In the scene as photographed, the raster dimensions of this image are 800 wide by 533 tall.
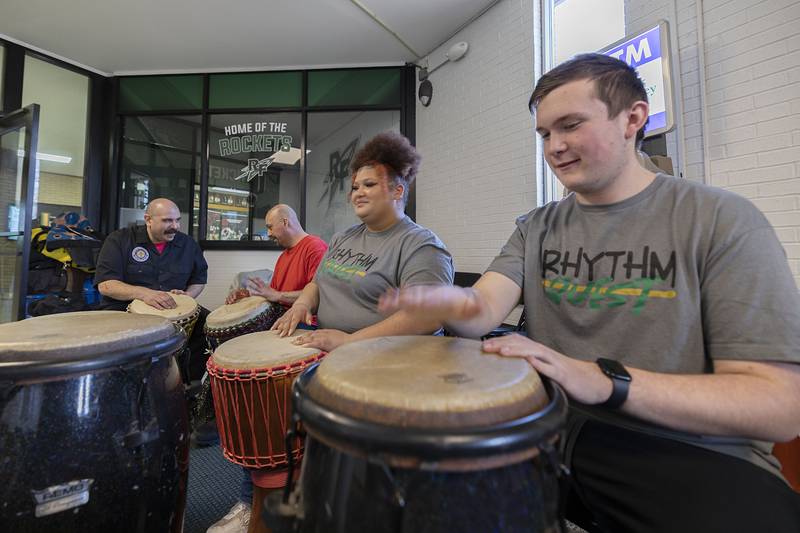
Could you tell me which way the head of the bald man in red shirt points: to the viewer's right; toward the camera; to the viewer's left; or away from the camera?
to the viewer's left

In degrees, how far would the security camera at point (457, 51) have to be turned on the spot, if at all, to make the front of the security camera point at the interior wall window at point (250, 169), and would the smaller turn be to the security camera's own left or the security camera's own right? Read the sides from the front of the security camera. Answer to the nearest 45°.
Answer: approximately 45° to the security camera's own right

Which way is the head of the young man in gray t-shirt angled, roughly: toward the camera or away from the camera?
toward the camera

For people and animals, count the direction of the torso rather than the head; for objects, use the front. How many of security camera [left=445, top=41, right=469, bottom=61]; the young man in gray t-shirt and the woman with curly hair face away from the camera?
0

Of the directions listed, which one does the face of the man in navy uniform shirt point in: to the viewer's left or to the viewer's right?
to the viewer's right

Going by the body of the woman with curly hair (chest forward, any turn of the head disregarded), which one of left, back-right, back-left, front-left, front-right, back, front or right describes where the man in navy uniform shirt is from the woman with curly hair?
right

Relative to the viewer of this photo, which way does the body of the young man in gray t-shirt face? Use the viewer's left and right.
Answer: facing the viewer and to the left of the viewer

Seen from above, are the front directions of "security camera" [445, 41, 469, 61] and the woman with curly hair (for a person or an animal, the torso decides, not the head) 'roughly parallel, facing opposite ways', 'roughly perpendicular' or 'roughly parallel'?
roughly parallel

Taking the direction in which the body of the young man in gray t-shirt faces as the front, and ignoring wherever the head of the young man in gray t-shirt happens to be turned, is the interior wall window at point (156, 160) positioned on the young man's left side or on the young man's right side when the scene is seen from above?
on the young man's right side

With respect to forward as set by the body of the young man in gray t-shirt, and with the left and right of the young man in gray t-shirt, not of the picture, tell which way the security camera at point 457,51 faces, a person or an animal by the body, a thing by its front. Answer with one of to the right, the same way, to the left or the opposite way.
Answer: the same way
